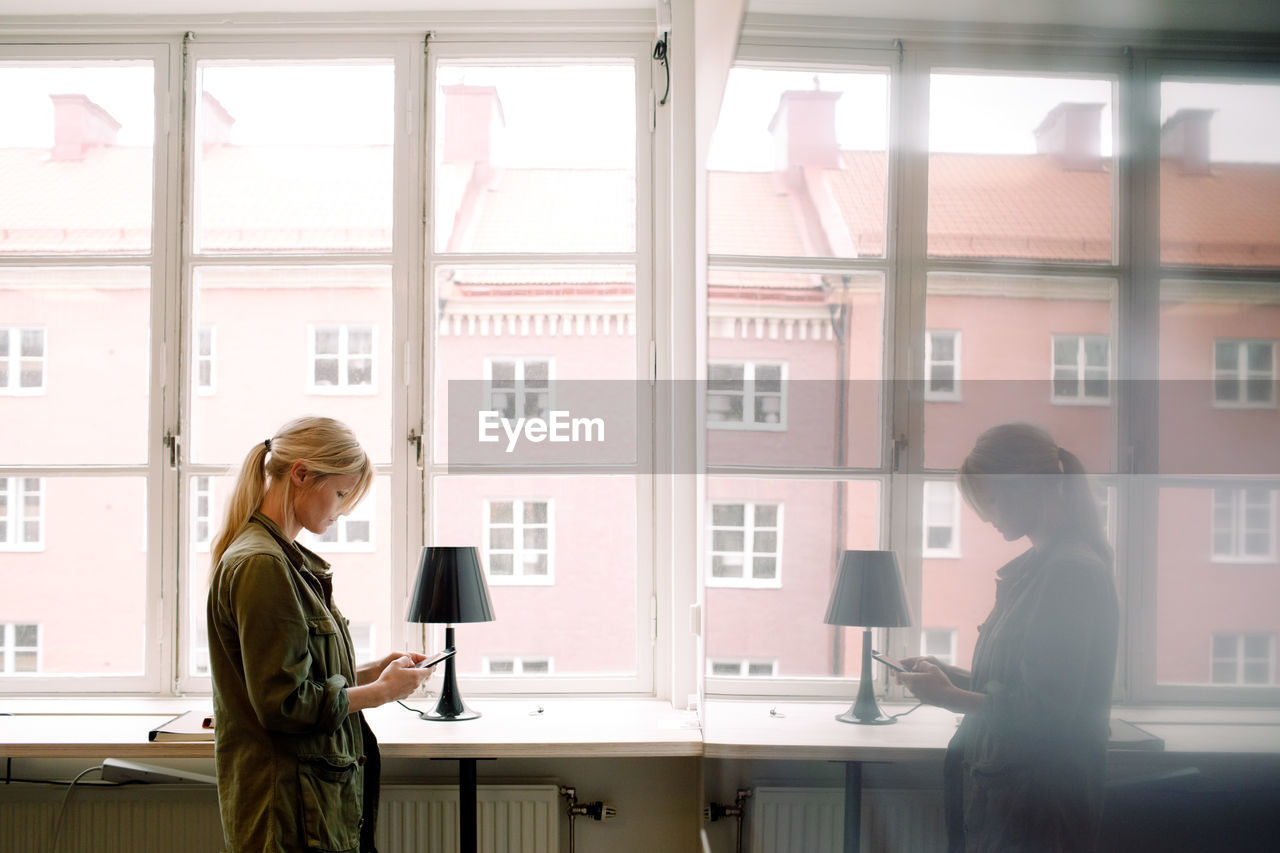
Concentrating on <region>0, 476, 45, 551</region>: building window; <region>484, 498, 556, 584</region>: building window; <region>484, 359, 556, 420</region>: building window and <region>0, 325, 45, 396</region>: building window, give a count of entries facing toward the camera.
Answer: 4

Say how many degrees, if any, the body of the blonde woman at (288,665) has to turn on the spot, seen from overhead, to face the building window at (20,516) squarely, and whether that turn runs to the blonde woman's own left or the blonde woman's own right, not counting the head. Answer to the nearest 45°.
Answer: approximately 135° to the blonde woman's own left

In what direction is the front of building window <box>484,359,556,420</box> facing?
toward the camera

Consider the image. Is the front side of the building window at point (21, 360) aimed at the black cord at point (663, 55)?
yes

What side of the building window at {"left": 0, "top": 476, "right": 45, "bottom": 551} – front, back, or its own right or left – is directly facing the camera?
front

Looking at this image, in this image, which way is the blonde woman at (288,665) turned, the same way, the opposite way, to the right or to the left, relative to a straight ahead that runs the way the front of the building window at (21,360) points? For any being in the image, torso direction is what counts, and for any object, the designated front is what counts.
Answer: to the left

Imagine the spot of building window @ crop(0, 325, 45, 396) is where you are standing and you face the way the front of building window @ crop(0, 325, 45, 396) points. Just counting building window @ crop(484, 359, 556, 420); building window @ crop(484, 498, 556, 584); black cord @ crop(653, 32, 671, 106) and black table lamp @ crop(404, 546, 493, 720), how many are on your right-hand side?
0

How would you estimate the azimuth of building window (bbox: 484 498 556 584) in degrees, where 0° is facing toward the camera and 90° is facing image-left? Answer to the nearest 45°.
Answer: approximately 0°

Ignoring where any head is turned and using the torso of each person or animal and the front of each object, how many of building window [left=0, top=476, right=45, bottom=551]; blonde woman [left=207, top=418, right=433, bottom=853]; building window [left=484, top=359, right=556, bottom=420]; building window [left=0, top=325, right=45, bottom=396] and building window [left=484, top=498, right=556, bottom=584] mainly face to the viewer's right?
1

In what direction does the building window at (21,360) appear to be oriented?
toward the camera

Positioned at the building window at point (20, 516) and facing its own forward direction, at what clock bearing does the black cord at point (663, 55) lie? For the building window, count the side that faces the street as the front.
The black cord is roughly at 10 o'clock from the building window.

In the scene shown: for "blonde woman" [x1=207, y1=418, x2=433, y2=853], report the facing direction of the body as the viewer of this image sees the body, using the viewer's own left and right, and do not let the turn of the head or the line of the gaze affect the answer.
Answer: facing to the right of the viewer

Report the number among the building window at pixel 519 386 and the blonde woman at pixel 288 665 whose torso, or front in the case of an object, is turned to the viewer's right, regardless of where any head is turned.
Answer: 1
